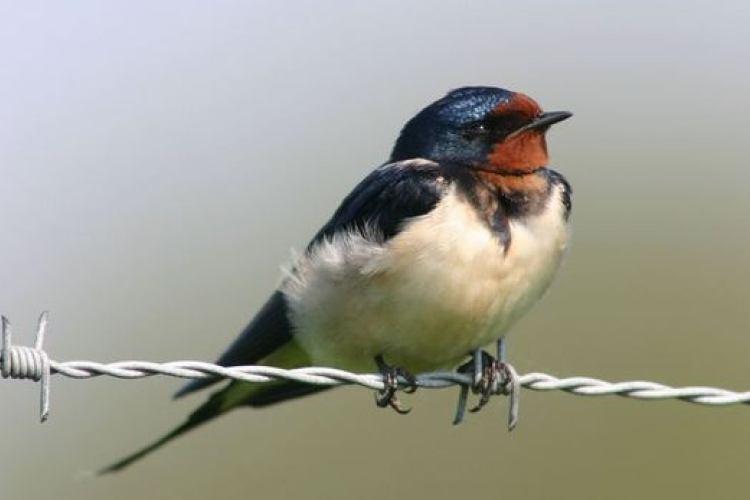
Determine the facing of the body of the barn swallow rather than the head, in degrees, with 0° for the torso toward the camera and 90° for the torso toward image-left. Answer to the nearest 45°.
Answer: approximately 315°
